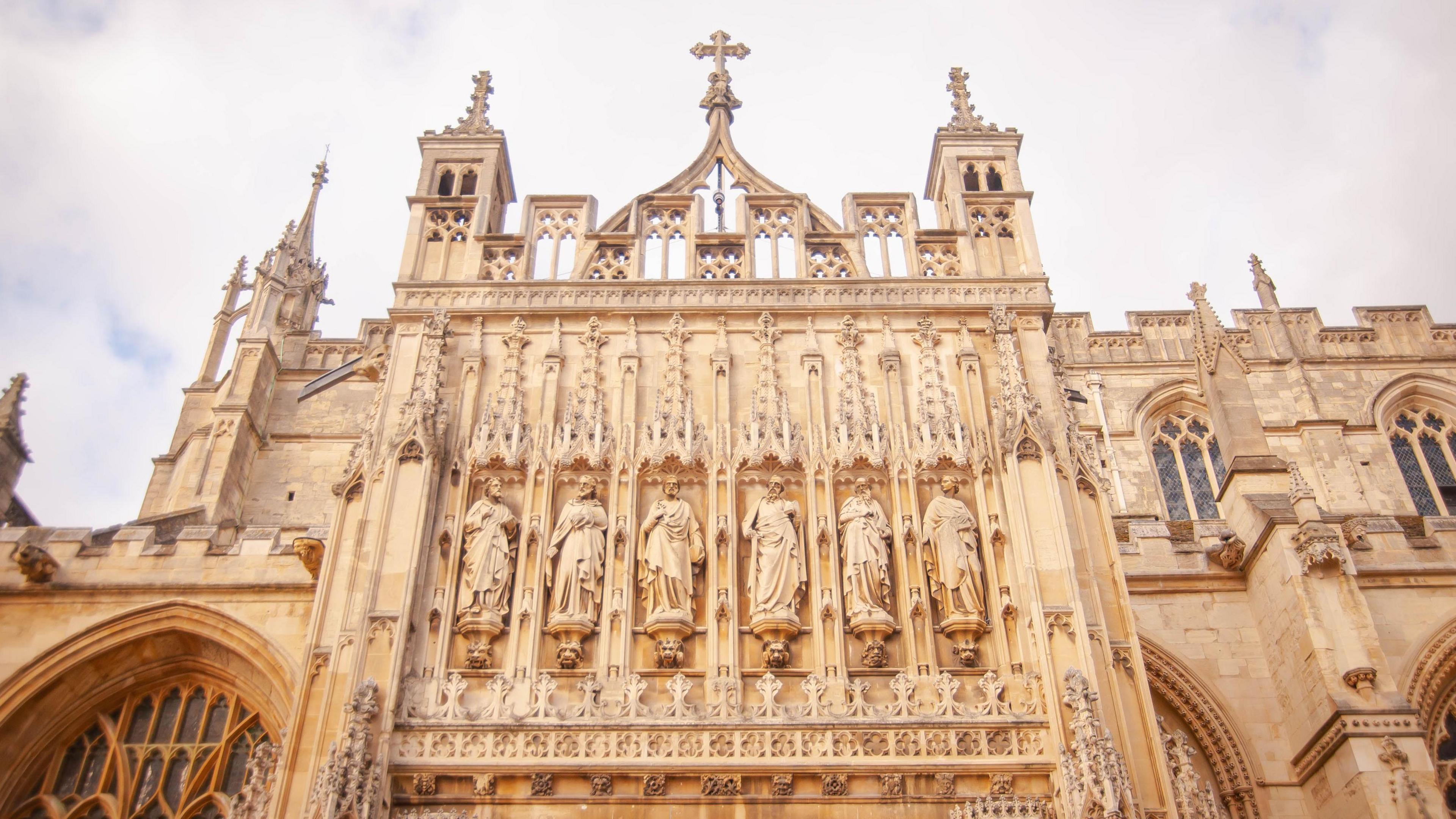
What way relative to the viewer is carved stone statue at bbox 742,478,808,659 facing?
toward the camera

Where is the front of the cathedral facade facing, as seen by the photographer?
facing the viewer

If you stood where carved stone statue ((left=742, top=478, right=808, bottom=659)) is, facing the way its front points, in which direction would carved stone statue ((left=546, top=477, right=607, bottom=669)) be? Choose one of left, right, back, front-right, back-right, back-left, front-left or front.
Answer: right

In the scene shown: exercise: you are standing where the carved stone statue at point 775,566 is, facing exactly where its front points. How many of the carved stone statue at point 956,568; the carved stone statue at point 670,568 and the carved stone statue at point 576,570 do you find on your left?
1

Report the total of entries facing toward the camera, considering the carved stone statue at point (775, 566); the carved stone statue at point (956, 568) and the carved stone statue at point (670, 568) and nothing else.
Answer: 3

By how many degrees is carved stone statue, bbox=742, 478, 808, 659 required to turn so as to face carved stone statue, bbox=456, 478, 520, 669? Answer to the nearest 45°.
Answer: approximately 90° to its right

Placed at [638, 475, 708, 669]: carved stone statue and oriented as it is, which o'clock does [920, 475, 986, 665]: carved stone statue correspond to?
[920, 475, 986, 665]: carved stone statue is roughly at 9 o'clock from [638, 475, 708, 669]: carved stone statue.

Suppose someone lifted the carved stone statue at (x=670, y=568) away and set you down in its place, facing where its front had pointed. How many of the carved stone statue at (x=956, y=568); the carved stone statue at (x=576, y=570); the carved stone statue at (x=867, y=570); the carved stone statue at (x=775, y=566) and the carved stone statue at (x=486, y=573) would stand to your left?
3

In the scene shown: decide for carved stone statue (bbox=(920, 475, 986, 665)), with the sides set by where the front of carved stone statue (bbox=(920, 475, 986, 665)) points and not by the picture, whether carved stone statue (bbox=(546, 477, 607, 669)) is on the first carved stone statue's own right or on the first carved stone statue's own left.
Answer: on the first carved stone statue's own right

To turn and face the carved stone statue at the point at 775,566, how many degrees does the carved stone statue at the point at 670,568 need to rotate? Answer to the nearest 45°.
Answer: approximately 90° to its left

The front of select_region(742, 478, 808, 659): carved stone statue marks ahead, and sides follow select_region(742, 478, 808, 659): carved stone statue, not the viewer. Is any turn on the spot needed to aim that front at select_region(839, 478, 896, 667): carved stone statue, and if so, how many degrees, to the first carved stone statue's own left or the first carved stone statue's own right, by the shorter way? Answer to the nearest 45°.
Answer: approximately 90° to the first carved stone statue's own left

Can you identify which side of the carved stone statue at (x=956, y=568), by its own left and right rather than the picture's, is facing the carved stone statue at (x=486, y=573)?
right

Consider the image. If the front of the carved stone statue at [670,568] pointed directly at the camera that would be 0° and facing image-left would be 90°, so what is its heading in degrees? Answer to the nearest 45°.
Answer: approximately 0°

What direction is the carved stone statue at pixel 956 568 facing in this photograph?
toward the camera
